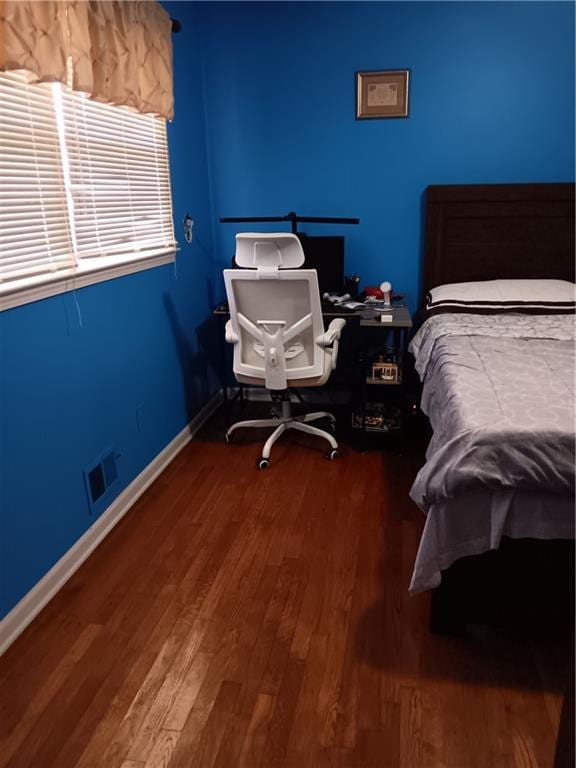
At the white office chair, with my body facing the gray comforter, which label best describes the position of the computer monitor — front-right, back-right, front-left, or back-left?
back-left

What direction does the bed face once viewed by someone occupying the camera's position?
facing the viewer

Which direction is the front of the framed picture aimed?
toward the camera

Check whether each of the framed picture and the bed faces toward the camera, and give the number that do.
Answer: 2

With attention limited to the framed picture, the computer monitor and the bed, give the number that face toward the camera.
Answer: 3

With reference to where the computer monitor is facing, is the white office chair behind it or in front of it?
in front

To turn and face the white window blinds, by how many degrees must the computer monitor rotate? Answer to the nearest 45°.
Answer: approximately 45° to its right

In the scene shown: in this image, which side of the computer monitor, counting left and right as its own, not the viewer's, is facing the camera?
front
